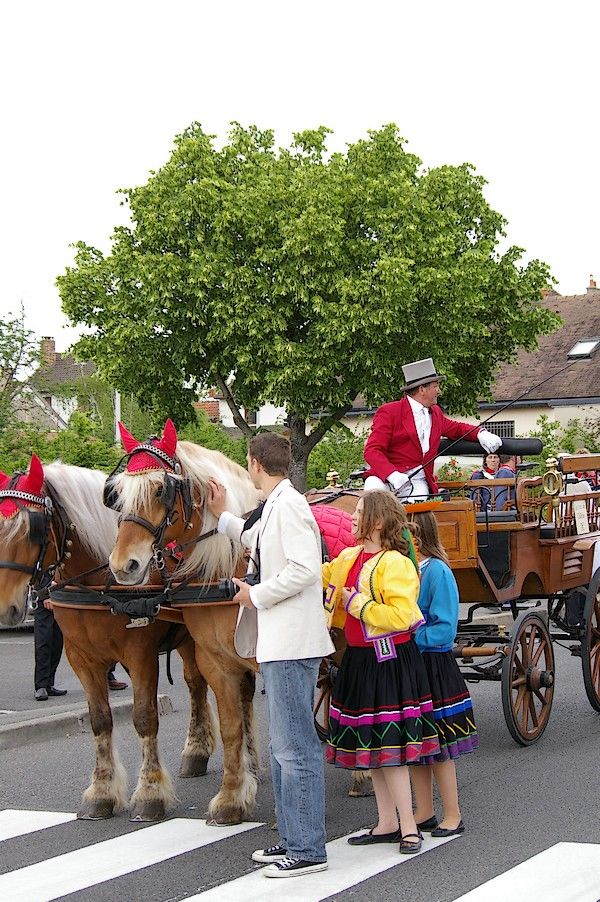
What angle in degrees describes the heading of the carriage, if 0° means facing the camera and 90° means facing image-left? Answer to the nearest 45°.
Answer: approximately 45°

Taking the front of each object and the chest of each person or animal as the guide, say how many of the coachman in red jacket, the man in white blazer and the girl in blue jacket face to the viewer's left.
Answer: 2

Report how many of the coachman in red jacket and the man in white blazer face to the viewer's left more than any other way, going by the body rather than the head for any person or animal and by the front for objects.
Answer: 1

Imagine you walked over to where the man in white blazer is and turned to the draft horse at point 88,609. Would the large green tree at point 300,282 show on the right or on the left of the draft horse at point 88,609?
right

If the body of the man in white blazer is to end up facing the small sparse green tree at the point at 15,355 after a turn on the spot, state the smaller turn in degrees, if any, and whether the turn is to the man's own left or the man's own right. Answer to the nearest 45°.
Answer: approximately 90° to the man's own right

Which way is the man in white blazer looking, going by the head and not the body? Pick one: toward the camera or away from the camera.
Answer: away from the camera

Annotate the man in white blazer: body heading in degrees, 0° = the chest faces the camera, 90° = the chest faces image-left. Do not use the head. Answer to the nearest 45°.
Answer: approximately 90°

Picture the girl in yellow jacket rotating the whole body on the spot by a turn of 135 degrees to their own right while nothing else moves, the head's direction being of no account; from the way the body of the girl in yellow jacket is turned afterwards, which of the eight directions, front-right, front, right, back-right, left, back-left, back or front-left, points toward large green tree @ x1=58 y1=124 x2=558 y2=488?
front

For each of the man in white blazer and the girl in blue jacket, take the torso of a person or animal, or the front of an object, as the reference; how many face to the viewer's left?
2

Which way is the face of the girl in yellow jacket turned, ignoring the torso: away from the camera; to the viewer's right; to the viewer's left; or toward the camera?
to the viewer's left

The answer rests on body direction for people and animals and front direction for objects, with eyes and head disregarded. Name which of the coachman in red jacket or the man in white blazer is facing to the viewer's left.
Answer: the man in white blazer

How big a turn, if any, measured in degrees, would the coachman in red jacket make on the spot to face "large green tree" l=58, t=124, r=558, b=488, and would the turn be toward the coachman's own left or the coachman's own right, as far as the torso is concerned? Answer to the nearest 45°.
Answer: approximately 135° to the coachman's own left

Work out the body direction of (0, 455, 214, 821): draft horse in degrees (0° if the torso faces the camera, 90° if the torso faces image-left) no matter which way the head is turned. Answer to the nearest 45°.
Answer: approximately 45°
